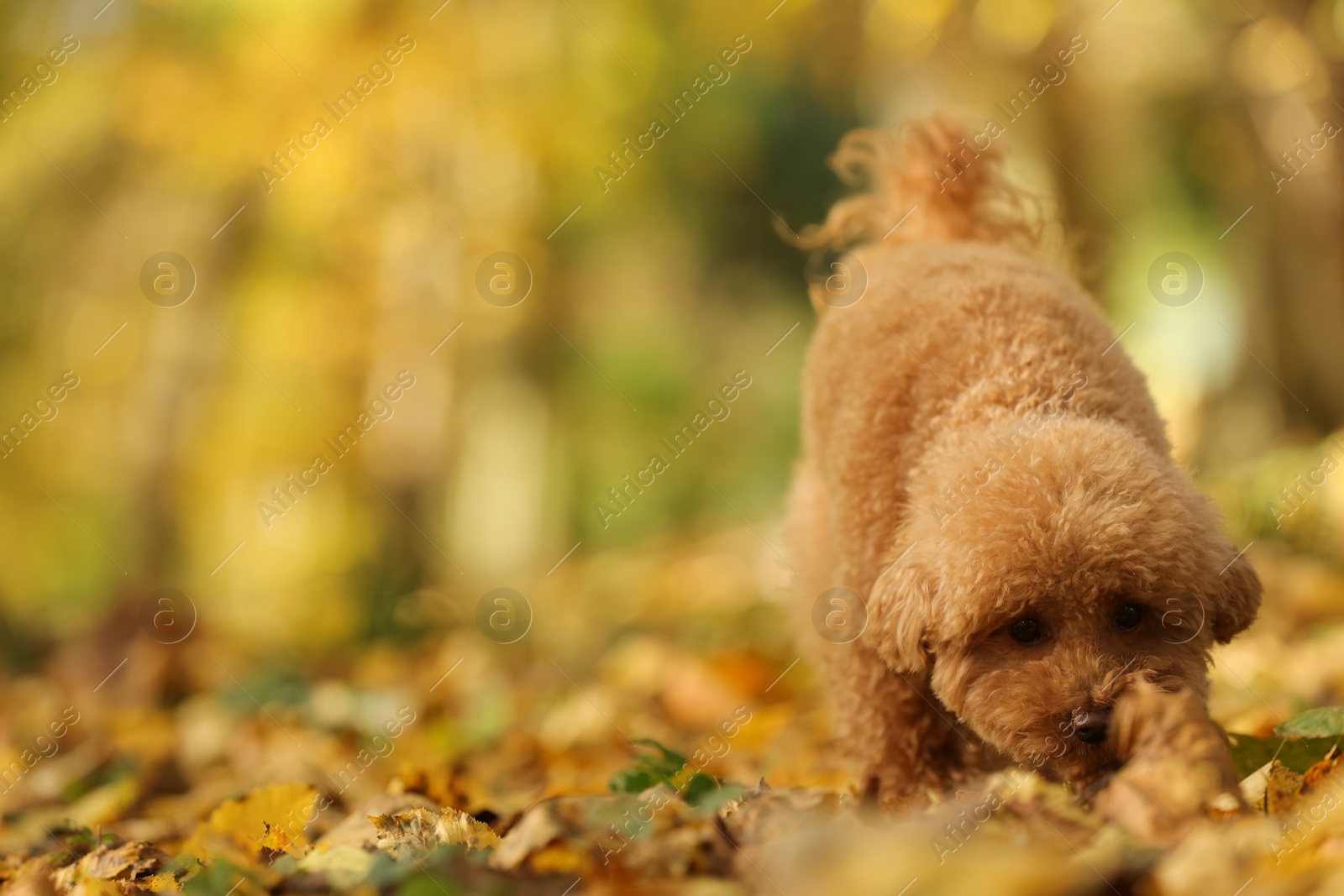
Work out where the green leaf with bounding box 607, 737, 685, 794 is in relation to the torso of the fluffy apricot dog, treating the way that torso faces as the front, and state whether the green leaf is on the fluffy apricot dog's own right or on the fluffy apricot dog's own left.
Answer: on the fluffy apricot dog's own right

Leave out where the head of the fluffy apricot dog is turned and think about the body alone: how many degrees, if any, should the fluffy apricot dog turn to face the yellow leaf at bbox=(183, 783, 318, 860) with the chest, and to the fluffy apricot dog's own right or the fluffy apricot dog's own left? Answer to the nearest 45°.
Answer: approximately 90° to the fluffy apricot dog's own right

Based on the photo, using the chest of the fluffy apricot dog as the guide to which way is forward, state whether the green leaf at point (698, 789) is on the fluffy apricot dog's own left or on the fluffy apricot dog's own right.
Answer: on the fluffy apricot dog's own right

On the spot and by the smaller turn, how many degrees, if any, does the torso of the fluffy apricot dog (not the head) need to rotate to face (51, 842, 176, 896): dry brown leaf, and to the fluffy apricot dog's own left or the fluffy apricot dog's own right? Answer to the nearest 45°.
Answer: approximately 90° to the fluffy apricot dog's own right

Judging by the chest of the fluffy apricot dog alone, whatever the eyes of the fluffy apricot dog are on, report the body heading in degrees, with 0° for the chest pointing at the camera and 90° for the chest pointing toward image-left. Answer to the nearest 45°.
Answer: approximately 0°
